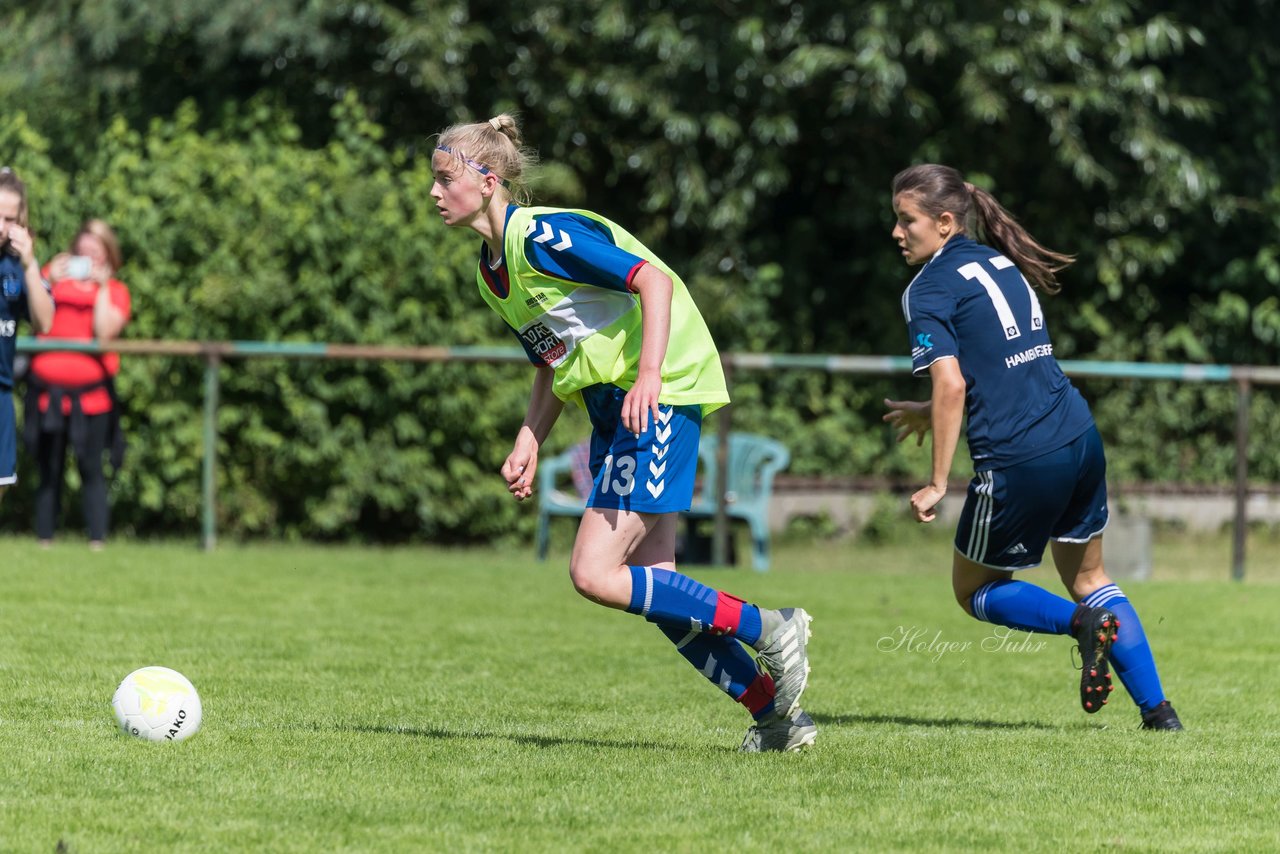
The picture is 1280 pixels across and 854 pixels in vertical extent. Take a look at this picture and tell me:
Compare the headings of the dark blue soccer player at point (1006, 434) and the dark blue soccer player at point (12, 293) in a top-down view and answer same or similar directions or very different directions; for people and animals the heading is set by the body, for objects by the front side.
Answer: very different directions

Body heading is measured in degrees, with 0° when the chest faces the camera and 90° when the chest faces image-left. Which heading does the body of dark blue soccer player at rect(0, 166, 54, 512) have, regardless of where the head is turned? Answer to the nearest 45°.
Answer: approximately 0°

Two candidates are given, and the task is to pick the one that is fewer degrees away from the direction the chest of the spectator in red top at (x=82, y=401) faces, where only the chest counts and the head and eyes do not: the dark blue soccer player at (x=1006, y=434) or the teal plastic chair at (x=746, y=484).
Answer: the dark blue soccer player

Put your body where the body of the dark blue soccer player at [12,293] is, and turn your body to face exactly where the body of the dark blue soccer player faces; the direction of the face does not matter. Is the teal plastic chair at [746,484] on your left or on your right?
on your left

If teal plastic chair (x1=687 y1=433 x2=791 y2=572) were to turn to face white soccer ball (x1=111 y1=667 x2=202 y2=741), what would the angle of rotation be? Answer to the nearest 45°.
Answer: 0° — it already faces it

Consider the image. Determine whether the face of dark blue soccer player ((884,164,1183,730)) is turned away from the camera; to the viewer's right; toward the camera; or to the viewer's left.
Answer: to the viewer's left

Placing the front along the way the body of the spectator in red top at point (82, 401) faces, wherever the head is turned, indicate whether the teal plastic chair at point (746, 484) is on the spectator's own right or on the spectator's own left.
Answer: on the spectator's own left

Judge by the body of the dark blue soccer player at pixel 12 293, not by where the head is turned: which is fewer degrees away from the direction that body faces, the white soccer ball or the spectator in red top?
the white soccer ball

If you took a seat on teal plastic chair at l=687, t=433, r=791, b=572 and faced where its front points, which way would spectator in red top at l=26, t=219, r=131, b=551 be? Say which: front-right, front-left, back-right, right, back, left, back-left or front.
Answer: right
